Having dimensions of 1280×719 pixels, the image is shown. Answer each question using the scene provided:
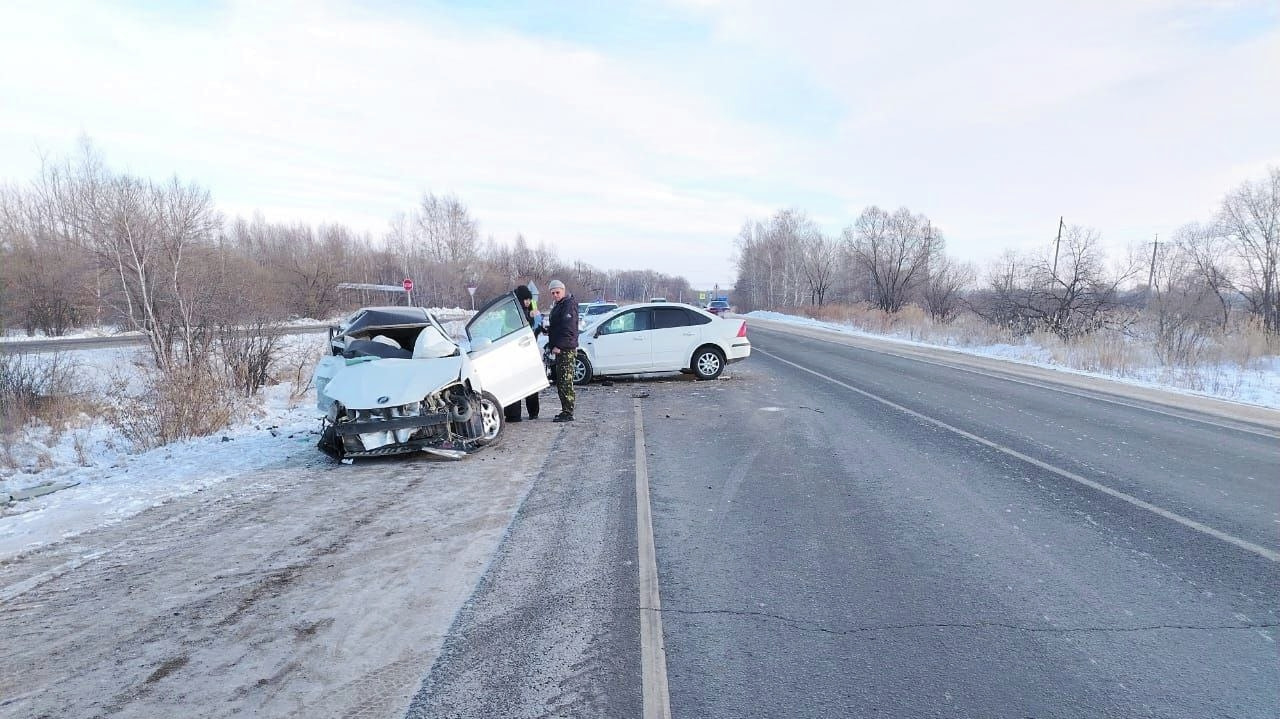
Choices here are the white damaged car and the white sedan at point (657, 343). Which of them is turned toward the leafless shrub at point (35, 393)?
the white sedan

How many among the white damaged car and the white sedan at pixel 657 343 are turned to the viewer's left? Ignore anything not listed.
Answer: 1

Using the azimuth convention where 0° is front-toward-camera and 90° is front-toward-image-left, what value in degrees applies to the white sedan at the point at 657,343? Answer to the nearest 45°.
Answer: approximately 90°

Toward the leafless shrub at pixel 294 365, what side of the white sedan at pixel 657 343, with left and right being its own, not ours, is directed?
front

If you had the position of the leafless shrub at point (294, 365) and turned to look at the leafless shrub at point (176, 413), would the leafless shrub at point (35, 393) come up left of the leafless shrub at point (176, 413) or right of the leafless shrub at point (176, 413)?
right

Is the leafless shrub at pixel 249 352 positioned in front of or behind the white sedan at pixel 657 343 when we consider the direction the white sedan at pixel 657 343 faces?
in front

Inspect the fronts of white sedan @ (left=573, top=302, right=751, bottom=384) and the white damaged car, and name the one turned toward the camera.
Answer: the white damaged car

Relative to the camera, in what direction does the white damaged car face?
facing the viewer

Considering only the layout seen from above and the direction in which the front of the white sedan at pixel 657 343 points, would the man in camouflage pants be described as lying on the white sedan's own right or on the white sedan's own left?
on the white sedan's own left

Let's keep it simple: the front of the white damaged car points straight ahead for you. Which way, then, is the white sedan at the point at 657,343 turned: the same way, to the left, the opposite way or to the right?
to the right

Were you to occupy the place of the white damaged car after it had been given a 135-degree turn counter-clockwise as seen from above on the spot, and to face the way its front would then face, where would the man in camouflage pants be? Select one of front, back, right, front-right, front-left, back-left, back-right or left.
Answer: front

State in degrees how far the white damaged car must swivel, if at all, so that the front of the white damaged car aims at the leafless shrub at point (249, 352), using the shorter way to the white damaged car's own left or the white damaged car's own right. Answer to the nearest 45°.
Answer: approximately 135° to the white damaged car's own right

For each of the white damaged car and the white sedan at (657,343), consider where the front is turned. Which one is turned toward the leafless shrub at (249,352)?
the white sedan
